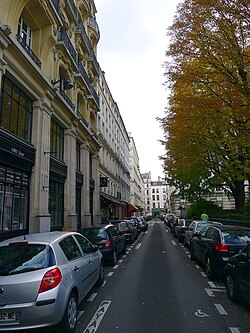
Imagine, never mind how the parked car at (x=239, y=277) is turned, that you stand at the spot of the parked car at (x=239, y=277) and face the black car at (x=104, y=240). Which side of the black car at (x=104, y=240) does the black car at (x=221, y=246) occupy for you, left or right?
right

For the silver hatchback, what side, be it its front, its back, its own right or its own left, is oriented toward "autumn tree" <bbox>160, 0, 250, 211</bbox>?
front

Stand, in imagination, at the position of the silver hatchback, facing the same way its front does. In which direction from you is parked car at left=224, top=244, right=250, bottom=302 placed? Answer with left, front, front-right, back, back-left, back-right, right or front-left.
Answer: front-right

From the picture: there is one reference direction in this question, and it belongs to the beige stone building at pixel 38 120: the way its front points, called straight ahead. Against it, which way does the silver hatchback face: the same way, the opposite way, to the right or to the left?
to the left

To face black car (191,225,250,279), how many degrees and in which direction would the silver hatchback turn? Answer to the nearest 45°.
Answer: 0° — it already faces it

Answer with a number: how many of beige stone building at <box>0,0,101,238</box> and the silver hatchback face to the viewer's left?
0

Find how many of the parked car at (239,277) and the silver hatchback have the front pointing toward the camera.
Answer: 0

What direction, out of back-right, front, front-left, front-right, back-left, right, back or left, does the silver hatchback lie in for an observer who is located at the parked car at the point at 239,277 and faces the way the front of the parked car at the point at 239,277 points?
left

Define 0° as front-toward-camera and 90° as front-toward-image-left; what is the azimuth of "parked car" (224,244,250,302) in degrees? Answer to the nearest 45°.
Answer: approximately 135°

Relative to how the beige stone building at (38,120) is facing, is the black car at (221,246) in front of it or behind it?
in front

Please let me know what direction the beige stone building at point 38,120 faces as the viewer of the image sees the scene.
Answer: facing the viewer and to the right of the viewer

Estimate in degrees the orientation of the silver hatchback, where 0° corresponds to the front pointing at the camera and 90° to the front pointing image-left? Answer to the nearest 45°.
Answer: approximately 225°

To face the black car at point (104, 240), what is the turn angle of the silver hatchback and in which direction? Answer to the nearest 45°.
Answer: approximately 45° to its left
